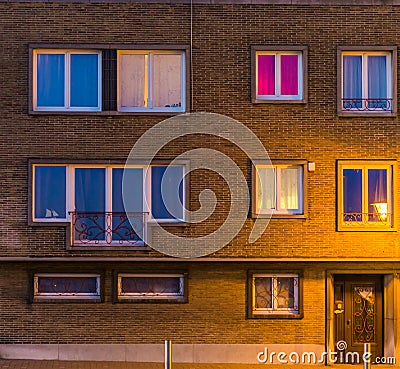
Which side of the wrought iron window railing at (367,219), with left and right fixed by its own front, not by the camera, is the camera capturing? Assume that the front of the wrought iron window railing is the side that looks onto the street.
front

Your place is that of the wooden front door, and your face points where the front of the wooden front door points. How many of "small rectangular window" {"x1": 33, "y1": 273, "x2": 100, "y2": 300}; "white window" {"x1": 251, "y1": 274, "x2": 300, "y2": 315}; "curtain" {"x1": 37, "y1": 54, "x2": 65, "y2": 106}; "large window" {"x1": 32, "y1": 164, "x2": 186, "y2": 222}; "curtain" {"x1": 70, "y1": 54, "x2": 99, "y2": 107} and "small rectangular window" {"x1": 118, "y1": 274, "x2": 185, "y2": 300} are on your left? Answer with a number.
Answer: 0

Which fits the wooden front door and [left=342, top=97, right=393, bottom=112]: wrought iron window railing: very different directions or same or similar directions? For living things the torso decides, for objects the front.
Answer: same or similar directions

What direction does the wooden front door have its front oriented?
toward the camera

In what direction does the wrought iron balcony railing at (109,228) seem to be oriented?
toward the camera

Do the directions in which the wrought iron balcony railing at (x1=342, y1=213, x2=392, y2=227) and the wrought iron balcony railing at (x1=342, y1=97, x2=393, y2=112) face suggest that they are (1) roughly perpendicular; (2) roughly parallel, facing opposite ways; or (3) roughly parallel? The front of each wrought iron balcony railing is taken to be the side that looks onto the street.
roughly parallel

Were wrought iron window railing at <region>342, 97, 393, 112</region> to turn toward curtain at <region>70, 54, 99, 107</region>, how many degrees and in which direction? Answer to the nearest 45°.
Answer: approximately 90° to its right

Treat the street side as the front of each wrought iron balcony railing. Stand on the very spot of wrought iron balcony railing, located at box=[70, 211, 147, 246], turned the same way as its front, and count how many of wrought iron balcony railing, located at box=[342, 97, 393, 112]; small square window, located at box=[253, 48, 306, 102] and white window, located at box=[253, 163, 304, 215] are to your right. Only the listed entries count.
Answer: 0

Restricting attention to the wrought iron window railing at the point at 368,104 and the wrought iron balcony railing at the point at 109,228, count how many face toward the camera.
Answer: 2

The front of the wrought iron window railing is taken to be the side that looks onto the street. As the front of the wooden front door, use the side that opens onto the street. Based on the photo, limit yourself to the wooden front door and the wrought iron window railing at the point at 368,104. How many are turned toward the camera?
2

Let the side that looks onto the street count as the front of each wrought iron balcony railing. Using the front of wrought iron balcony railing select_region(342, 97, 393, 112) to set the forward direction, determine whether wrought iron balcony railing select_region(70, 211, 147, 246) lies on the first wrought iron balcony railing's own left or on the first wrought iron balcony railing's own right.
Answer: on the first wrought iron balcony railing's own right

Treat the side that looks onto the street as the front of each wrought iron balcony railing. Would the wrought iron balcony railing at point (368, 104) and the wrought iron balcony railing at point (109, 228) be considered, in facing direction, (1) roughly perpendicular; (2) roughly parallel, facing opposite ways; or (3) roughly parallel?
roughly parallel

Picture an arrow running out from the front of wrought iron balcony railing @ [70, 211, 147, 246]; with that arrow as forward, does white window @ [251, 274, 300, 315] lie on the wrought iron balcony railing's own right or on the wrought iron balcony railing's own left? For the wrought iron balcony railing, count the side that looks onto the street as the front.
on the wrought iron balcony railing's own left

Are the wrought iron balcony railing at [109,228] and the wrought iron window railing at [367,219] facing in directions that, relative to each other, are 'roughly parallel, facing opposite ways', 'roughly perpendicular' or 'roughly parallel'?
roughly parallel

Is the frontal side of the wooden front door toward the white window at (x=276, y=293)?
no

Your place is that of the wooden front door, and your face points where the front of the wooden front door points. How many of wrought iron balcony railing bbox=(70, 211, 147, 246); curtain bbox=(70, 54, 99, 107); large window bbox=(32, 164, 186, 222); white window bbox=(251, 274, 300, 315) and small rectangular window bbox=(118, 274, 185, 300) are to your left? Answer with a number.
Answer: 0

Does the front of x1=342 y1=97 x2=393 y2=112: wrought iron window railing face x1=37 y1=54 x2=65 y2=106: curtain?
no

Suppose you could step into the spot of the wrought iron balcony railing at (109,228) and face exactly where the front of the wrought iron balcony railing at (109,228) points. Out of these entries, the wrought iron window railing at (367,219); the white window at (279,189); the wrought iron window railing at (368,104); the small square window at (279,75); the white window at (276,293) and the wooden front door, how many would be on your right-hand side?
0

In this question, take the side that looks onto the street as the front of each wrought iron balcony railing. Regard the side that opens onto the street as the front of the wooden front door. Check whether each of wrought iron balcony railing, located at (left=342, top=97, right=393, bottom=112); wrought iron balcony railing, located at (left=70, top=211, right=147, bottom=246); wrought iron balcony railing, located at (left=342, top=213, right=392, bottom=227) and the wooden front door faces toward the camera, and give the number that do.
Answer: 4
